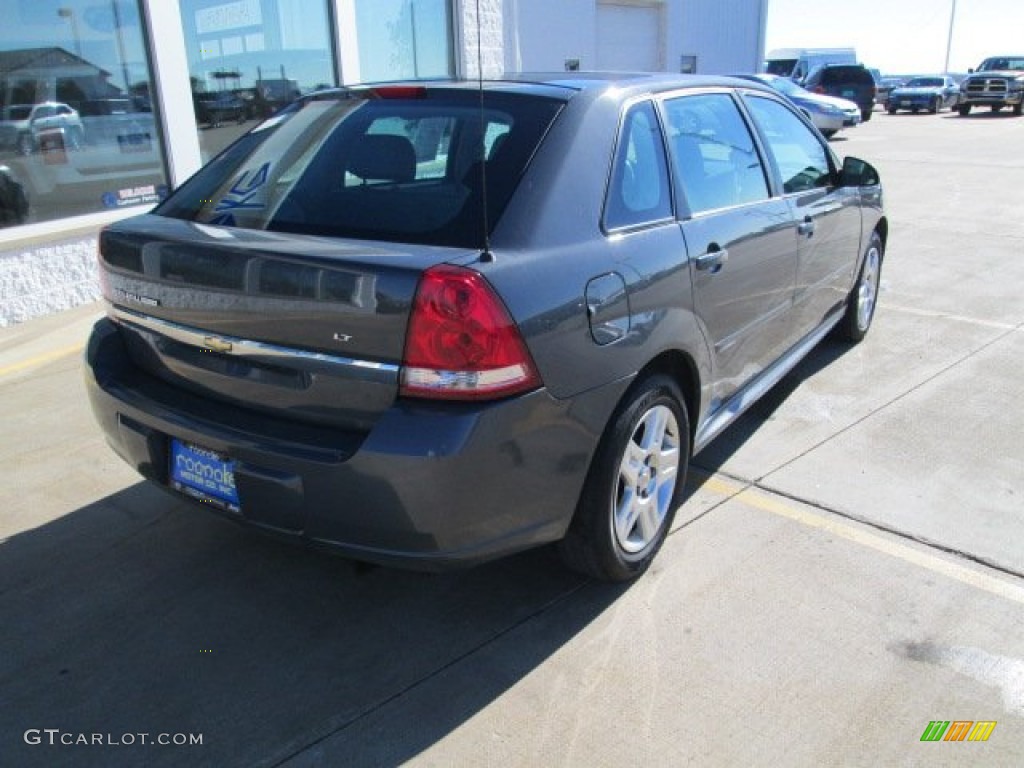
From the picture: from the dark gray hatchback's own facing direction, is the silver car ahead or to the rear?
ahead

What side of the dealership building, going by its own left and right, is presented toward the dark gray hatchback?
front

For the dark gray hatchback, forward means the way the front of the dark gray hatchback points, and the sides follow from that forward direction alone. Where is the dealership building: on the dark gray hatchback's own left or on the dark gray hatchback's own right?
on the dark gray hatchback's own left

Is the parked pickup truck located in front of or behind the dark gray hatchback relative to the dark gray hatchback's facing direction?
in front

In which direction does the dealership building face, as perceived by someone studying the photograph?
facing the viewer and to the right of the viewer

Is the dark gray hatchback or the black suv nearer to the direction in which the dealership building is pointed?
the dark gray hatchback

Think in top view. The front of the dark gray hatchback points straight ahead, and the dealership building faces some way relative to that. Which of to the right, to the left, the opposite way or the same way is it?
to the right

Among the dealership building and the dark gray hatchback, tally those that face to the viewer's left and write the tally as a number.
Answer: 0

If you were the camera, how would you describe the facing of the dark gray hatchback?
facing away from the viewer and to the right of the viewer

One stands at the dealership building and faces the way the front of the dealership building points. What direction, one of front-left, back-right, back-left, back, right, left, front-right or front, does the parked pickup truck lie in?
left

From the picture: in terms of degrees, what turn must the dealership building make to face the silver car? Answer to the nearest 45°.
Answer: approximately 90° to its left

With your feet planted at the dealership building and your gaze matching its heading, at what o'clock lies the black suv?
The black suv is roughly at 9 o'clock from the dealership building.
